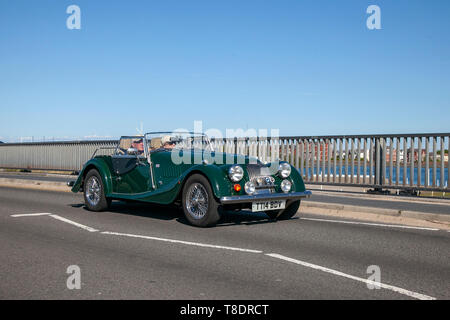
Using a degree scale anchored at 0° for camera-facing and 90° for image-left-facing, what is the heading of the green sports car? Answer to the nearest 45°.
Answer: approximately 315°
